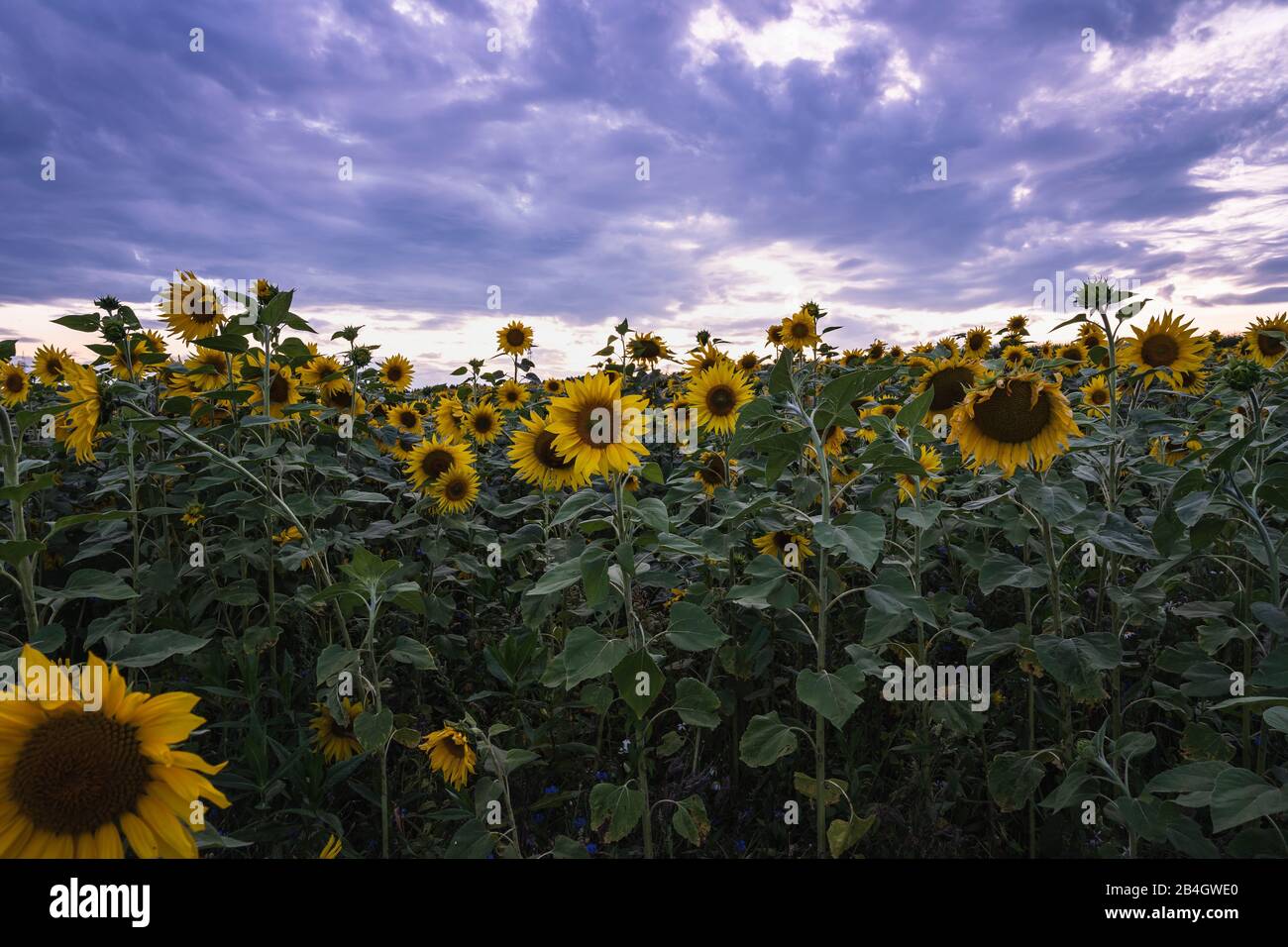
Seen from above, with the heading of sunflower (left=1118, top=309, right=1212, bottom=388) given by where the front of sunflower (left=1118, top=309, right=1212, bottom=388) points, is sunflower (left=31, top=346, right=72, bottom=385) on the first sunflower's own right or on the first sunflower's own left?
on the first sunflower's own right

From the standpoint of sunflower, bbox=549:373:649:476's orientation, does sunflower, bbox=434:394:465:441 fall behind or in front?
behind

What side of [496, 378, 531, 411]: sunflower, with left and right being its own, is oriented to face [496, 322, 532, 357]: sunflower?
back
